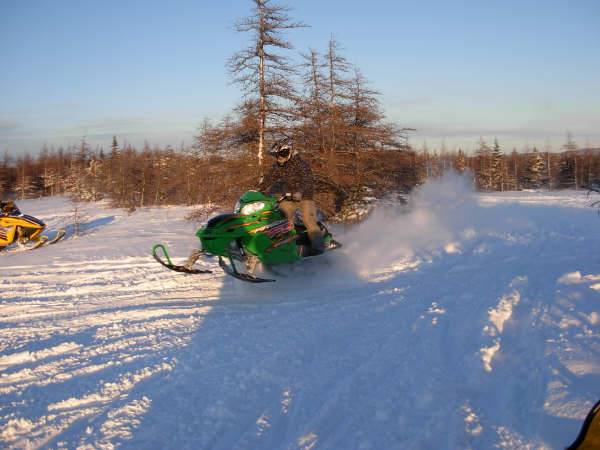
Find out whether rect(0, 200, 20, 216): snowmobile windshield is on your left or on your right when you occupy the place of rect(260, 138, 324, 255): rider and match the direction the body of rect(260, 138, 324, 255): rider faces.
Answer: on your right

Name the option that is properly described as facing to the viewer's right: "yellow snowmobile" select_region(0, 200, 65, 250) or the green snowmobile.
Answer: the yellow snowmobile

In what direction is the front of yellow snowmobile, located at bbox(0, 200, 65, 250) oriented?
to the viewer's right

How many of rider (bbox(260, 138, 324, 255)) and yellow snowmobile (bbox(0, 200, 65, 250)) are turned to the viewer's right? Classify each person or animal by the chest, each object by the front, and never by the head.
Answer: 1

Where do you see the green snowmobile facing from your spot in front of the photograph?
facing the viewer and to the left of the viewer

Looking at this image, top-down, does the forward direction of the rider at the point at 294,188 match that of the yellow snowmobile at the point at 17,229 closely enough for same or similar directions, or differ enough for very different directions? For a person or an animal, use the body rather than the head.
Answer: very different directions
